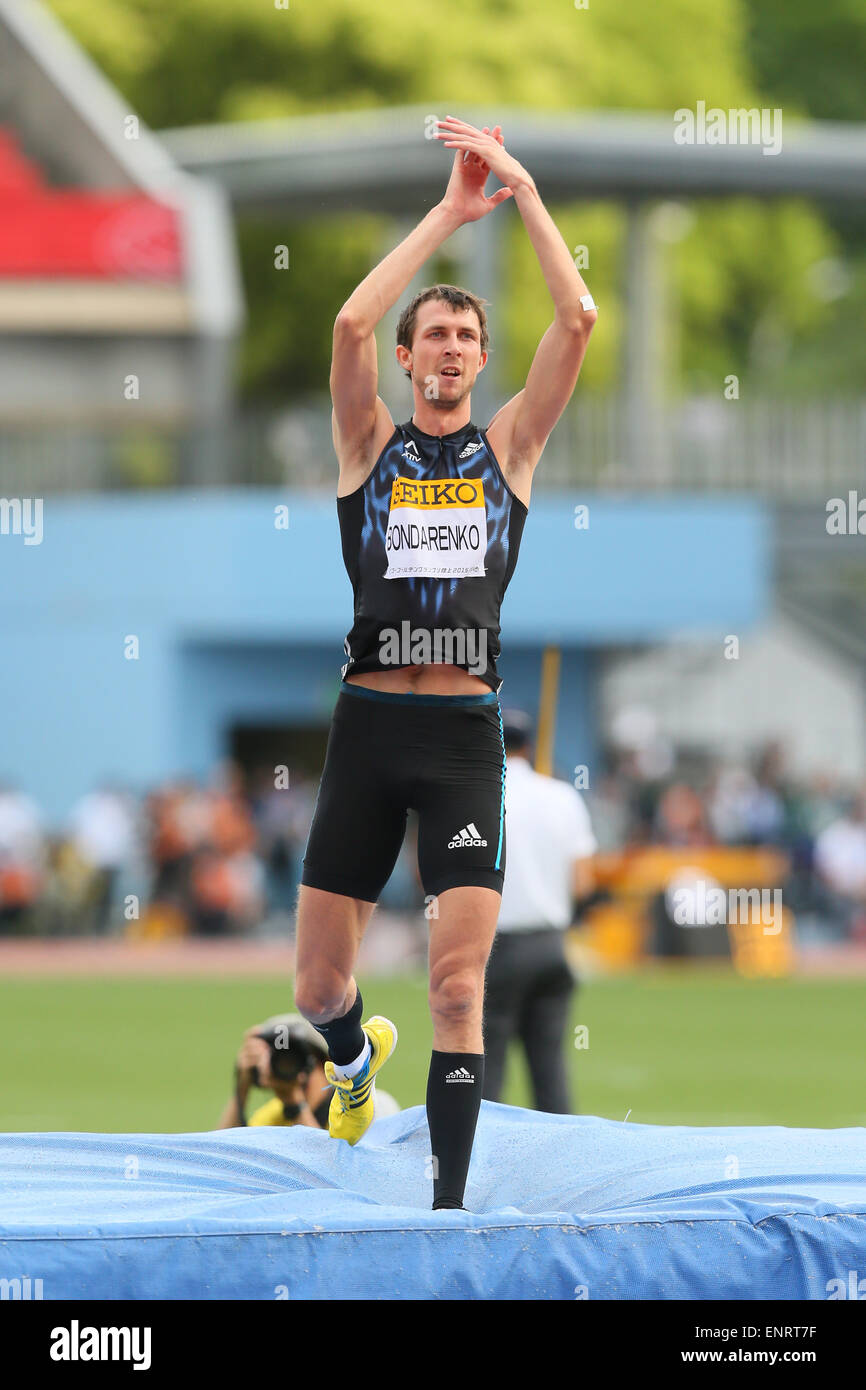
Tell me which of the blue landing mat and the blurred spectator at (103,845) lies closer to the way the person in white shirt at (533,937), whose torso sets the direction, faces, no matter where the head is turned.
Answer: the blurred spectator

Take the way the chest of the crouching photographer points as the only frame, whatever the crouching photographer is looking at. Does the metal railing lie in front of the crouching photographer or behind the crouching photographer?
behind

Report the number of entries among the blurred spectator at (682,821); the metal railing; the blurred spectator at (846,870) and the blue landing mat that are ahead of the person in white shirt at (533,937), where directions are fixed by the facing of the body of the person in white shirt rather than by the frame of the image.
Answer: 3

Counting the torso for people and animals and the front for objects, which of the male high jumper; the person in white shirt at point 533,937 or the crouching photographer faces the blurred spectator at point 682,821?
the person in white shirt

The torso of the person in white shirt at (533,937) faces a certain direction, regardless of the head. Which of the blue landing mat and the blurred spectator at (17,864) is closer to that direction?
the blurred spectator

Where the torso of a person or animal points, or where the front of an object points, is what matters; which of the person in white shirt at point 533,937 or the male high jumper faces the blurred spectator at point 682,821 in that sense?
the person in white shirt

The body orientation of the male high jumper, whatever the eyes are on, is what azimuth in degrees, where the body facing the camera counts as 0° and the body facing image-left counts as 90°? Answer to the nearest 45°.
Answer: approximately 0°

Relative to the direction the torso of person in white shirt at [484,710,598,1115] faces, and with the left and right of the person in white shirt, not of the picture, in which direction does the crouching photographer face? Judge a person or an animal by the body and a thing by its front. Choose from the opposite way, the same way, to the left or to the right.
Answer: the opposite way

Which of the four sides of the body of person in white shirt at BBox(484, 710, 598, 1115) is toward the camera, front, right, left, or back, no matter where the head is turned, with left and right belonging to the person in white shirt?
back

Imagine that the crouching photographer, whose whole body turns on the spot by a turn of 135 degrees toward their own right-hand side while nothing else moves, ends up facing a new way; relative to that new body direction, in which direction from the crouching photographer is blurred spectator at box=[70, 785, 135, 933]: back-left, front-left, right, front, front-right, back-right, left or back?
front-right

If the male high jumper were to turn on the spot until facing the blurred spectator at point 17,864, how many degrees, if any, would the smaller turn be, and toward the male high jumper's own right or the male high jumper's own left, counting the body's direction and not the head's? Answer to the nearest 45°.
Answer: approximately 180°
